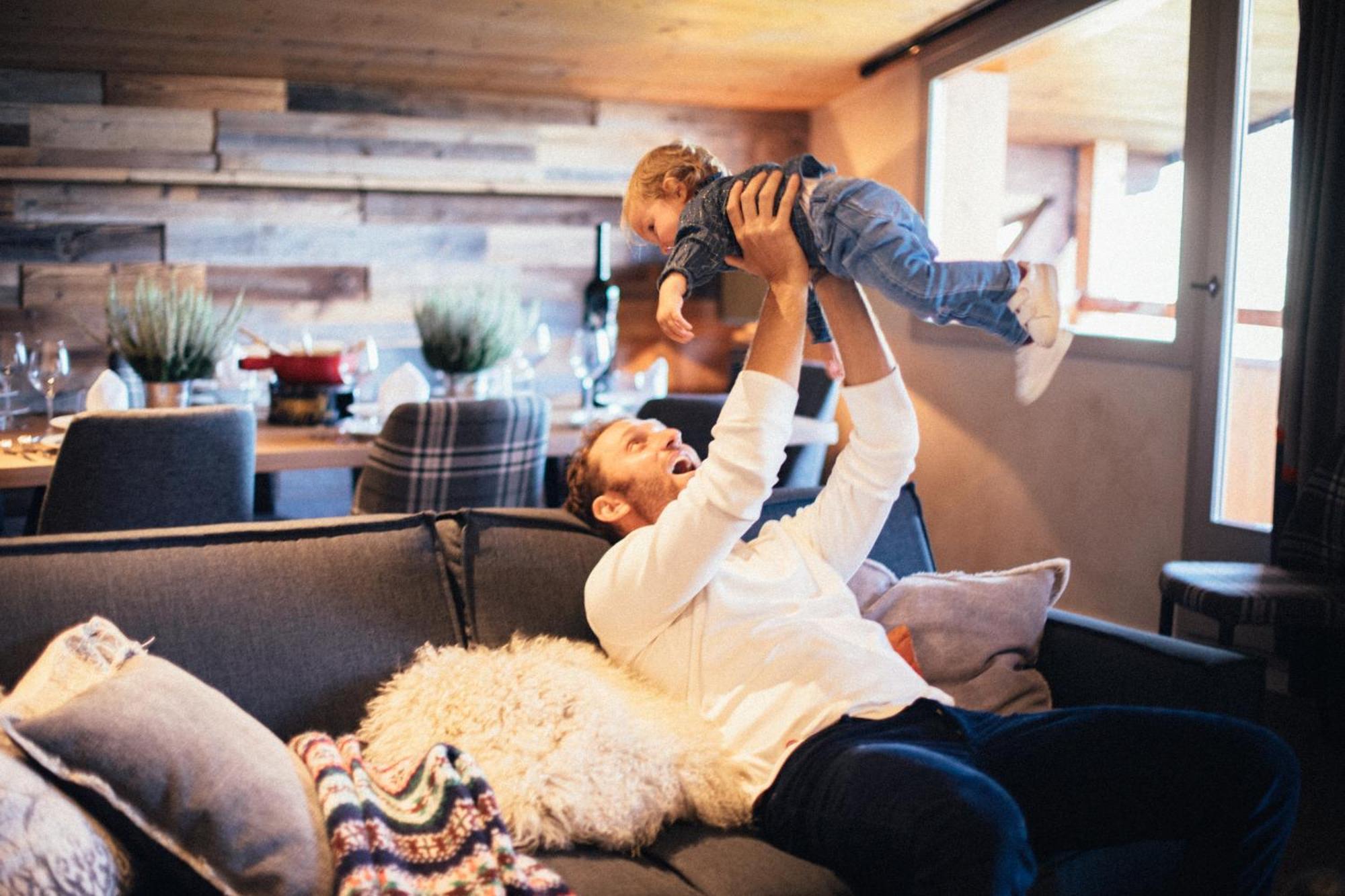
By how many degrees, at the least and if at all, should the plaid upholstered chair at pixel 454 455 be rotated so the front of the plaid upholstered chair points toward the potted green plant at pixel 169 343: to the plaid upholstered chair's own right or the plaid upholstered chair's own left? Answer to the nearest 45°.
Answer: approximately 45° to the plaid upholstered chair's own left

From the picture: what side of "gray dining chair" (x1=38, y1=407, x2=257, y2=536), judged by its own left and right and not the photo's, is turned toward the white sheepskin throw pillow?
back

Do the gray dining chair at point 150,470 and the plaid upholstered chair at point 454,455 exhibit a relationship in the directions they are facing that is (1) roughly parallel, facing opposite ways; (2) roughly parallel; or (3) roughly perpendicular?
roughly parallel

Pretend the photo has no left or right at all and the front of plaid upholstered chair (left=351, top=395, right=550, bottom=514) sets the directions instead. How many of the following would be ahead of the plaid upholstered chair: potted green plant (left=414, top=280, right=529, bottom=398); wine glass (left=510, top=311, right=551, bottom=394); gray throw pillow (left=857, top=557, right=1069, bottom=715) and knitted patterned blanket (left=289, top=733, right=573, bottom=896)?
2

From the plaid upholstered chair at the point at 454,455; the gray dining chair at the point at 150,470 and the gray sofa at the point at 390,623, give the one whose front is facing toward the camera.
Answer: the gray sofa

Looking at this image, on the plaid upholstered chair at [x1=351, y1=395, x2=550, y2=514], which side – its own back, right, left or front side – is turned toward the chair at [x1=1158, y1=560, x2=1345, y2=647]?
right

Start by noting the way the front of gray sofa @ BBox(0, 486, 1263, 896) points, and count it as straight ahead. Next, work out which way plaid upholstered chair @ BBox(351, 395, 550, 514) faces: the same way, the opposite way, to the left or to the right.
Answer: the opposite way

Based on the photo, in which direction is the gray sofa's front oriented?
toward the camera

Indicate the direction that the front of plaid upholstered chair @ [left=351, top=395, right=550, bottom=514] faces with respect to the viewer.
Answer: facing away from the viewer

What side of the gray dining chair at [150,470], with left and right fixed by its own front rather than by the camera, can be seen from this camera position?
back

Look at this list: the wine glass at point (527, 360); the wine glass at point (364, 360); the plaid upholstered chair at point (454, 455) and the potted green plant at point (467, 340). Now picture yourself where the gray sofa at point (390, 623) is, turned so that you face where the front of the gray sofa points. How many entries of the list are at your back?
4

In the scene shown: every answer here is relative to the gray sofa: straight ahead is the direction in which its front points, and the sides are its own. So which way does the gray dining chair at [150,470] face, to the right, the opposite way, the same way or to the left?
the opposite way

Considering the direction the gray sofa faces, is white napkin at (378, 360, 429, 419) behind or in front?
behind

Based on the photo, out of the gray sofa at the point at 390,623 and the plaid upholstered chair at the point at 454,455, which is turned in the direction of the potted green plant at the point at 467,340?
the plaid upholstered chair

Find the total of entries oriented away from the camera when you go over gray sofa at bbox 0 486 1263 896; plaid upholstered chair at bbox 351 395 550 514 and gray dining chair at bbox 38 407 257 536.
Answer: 2

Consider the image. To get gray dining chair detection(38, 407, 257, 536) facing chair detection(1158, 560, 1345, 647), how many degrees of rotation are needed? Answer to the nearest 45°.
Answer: approximately 90° to its right

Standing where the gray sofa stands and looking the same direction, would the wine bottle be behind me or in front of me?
behind

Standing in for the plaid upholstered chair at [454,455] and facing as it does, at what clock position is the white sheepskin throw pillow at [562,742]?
The white sheepskin throw pillow is roughly at 6 o'clock from the plaid upholstered chair.

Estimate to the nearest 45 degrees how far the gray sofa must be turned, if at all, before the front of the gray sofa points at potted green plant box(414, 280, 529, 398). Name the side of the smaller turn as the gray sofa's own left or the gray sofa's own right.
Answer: approximately 180°
